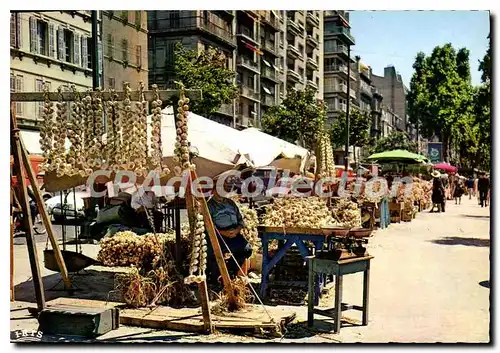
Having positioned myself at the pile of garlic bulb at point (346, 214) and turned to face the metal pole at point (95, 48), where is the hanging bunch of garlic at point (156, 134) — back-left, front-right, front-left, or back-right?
front-left

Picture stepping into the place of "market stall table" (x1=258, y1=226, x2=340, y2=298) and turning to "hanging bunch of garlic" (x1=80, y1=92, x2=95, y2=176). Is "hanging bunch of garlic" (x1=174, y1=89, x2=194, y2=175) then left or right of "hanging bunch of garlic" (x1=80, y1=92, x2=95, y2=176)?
left

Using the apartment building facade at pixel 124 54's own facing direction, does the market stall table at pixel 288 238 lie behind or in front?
in front

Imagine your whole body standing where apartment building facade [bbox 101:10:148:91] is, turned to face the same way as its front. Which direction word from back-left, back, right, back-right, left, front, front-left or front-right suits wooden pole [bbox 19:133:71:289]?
front-right

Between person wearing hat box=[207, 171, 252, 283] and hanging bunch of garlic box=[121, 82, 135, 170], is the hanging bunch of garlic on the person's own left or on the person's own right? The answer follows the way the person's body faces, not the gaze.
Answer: on the person's own right

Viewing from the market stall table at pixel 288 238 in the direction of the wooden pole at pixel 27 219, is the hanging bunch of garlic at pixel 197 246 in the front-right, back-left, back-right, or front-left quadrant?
front-left

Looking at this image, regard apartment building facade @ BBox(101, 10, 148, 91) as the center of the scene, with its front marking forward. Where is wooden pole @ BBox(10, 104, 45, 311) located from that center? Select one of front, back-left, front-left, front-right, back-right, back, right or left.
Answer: front-right

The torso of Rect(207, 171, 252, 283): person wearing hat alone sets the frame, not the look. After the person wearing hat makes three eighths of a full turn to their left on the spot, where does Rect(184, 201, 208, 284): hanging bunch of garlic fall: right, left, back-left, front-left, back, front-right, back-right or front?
back

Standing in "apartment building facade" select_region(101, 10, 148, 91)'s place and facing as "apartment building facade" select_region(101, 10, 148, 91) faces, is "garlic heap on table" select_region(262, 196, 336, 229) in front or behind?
in front

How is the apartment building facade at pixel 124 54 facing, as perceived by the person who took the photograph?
facing the viewer and to the right of the viewer

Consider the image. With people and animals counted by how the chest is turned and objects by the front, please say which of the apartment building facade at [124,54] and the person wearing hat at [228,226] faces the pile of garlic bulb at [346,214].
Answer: the apartment building facade

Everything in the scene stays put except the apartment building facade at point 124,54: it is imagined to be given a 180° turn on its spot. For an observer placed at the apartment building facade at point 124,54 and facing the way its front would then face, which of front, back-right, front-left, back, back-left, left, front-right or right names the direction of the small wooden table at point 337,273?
back-left

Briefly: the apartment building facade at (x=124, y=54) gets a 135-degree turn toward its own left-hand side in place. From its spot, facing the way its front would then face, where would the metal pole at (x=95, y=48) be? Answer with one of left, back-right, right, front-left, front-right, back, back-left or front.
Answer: back

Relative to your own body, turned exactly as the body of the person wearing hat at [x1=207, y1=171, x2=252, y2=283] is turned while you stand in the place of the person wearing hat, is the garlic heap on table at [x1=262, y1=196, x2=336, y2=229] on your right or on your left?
on your left

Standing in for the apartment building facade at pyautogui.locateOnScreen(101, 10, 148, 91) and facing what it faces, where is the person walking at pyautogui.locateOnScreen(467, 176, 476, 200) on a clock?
The person walking is roughly at 9 o'clock from the apartment building facade.
